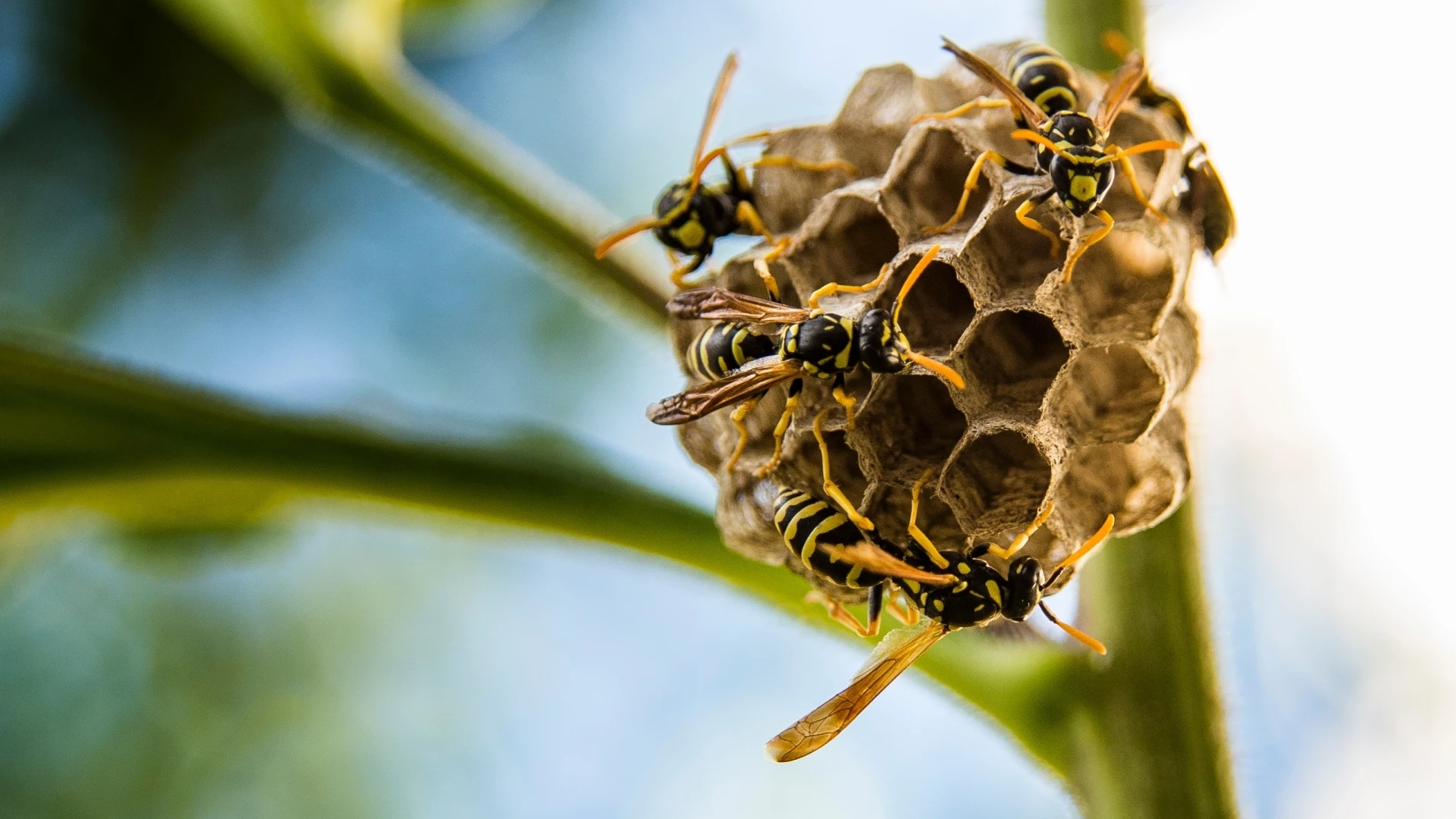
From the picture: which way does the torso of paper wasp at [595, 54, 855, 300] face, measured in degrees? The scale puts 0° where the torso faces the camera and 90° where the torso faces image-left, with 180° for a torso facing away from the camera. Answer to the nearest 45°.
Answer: approximately 45°

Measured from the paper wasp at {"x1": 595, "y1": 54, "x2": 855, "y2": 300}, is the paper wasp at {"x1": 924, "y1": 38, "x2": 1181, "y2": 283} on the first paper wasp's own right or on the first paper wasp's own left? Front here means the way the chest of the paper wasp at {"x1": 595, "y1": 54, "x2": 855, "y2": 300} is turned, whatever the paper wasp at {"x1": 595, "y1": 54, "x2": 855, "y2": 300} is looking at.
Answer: on the first paper wasp's own left
